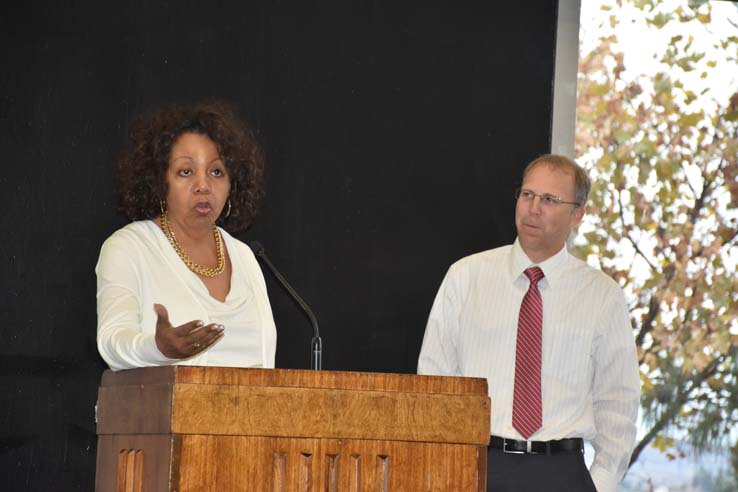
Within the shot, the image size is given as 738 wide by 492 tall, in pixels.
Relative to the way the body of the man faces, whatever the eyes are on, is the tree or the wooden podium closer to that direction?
the wooden podium

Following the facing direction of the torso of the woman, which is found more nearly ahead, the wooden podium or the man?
the wooden podium

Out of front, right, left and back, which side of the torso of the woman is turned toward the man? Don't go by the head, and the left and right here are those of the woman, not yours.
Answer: left

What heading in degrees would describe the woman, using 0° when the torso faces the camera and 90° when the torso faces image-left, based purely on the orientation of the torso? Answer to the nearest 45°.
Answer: approximately 315°

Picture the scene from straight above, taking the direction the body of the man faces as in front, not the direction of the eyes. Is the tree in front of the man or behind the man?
behind
